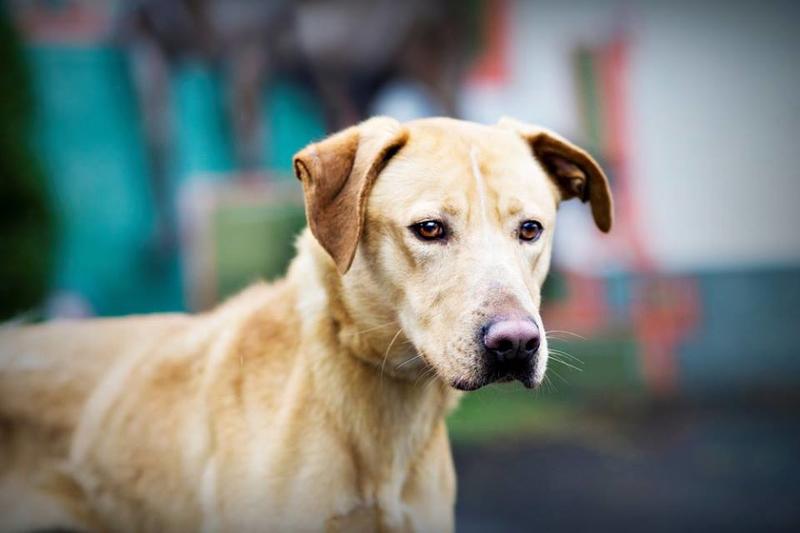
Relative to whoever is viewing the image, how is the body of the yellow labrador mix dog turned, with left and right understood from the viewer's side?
facing the viewer and to the right of the viewer
